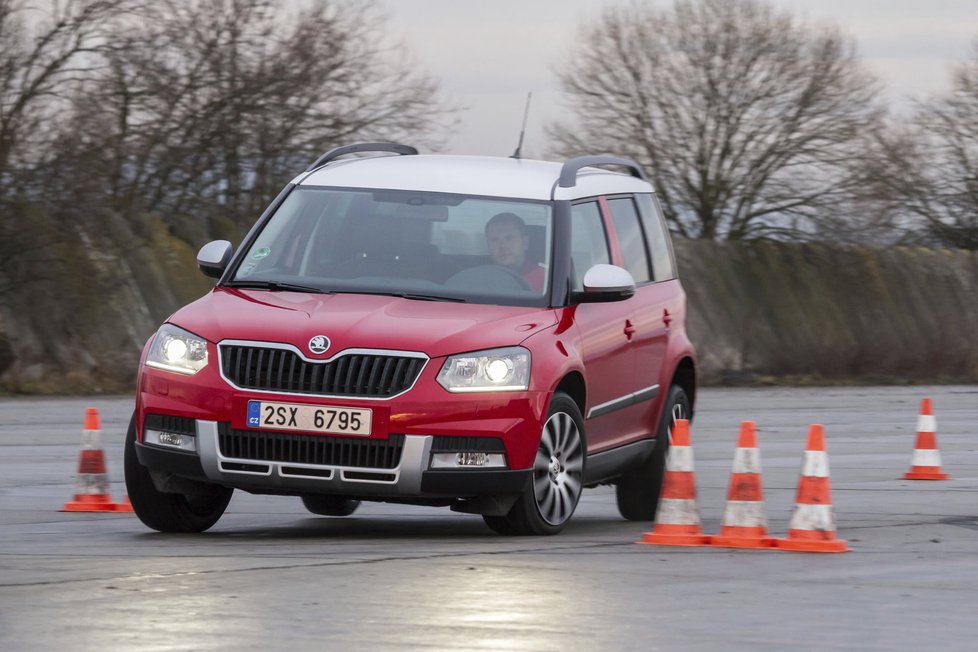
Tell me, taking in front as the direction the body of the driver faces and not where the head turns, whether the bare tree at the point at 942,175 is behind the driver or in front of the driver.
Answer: behind

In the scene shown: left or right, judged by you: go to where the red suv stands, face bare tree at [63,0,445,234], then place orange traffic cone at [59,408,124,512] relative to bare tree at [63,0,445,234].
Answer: left

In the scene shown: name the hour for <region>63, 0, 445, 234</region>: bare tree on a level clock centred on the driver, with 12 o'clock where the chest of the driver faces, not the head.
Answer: The bare tree is roughly at 4 o'clock from the driver.

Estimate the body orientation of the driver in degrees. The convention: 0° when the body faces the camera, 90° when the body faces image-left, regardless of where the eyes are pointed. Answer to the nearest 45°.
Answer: approximately 45°

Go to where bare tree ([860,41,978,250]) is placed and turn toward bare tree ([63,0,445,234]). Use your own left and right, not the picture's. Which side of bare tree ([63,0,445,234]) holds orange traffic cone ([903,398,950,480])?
left
